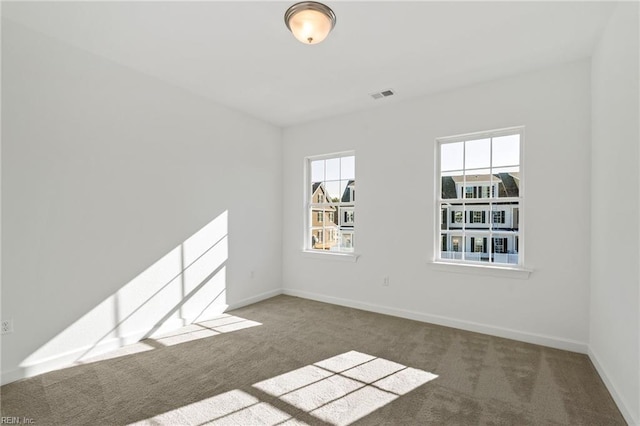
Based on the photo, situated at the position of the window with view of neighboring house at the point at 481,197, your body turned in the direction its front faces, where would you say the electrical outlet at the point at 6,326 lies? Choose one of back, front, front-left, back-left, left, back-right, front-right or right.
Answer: front-right

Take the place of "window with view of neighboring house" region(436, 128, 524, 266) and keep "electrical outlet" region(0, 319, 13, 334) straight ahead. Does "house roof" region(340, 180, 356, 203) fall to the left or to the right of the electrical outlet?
right

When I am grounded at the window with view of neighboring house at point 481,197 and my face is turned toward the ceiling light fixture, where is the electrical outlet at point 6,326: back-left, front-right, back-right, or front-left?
front-right

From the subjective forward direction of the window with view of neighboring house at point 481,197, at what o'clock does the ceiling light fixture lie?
The ceiling light fixture is roughly at 1 o'clock from the window with view of neighboring house.

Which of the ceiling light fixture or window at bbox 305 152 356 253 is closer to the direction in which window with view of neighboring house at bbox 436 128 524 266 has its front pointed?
the ceiling light fixture

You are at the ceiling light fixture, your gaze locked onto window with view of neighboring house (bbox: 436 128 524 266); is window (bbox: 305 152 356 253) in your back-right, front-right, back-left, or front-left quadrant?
front-left

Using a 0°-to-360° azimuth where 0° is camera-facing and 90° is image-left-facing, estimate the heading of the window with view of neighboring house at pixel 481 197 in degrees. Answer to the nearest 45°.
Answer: approximately 0°
